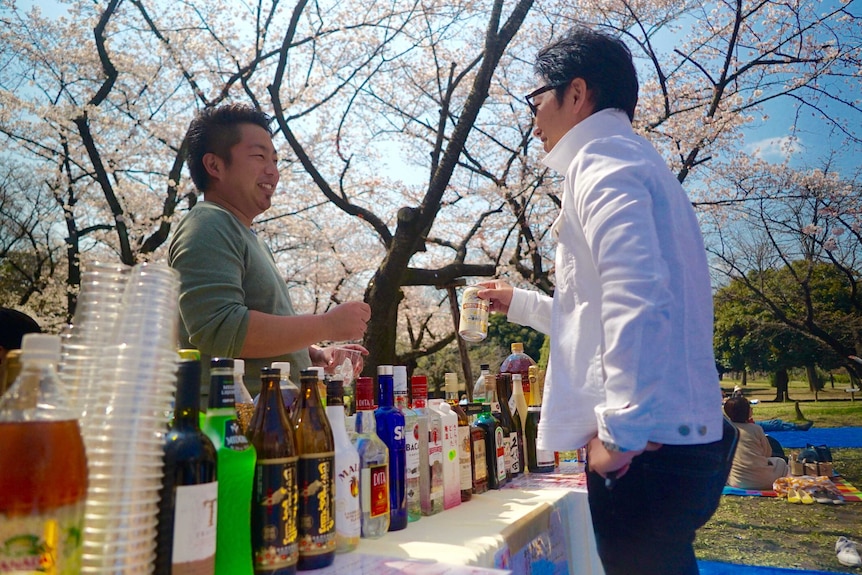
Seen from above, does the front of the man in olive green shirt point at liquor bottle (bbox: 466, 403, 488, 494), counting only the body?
yes

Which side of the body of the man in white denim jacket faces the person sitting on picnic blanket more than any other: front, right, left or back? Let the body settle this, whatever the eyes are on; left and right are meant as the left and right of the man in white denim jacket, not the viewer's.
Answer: right

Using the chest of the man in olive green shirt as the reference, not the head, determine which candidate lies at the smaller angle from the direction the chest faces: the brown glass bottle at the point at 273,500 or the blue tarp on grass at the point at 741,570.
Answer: the blue tarp on grass

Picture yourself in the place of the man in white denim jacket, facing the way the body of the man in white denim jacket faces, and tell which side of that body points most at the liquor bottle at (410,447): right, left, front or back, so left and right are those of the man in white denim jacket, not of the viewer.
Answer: front

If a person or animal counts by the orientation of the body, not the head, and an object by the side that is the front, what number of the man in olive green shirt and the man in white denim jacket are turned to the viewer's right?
1

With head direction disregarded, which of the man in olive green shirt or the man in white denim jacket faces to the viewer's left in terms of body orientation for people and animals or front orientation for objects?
the man in white denim jacket

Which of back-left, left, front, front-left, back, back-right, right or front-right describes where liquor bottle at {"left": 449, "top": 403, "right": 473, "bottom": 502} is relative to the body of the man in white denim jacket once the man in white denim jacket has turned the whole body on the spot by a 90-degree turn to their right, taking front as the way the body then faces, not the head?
front-left

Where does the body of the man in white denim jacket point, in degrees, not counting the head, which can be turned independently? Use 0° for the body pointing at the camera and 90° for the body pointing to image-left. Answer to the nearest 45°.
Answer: approximately 90°

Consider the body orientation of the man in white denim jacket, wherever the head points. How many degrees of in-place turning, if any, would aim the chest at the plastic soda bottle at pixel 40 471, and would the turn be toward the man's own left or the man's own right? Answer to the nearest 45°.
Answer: approximately 45° to the man's own left

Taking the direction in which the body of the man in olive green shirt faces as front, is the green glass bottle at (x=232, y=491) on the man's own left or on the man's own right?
on the man's own right

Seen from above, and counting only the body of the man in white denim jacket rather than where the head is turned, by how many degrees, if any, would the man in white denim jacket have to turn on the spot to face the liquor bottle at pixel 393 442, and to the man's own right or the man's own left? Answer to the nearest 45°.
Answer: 0° — they already face it

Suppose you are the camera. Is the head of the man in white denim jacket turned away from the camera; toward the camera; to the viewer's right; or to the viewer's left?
to the viewer's left

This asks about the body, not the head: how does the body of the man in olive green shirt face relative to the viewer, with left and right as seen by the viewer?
facing to the right of the viewer

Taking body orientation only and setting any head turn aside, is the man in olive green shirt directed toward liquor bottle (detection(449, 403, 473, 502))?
yes
